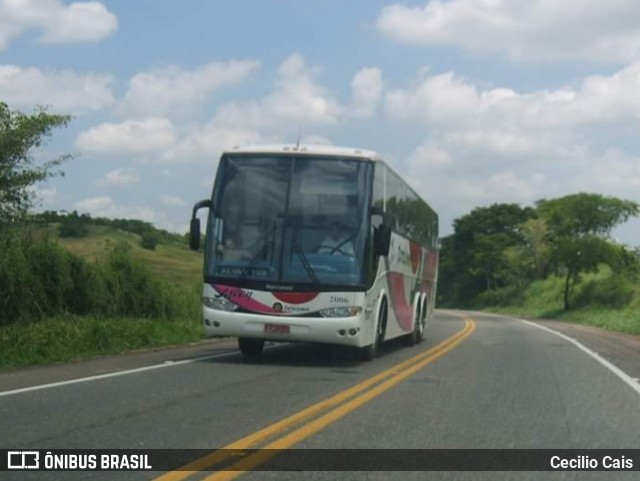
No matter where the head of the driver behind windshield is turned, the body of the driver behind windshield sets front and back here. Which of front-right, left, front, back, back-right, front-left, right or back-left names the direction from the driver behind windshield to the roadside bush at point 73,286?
back-right

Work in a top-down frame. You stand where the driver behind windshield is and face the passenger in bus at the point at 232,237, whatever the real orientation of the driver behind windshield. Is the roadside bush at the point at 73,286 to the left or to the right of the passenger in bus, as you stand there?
right

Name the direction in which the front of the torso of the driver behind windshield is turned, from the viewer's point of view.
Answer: toward the camera

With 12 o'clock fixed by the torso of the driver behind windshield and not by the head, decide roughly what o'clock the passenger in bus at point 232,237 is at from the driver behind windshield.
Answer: The passenger in bus is roughly at 3 o'clock from the driver behind windshield.

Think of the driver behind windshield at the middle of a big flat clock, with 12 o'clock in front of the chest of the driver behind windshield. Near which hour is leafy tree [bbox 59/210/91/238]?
The leafy tree is roughly at 5 o'clock from the driver behind windshield.

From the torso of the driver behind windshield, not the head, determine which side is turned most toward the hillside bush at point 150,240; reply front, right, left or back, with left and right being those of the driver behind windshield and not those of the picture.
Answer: back
